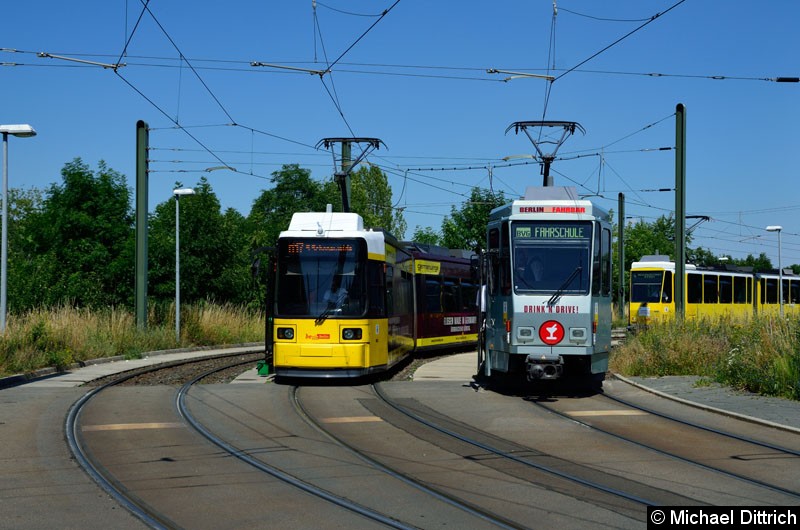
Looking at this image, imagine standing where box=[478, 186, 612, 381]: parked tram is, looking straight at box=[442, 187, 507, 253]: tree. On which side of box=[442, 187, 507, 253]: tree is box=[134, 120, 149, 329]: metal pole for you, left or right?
left

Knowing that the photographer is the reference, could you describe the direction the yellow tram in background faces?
facing the viewer and to the left of the viewer

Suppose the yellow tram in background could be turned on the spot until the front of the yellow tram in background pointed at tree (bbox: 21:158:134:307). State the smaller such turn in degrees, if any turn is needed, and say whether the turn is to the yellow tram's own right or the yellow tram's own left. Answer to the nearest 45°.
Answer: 0° — it already faces it

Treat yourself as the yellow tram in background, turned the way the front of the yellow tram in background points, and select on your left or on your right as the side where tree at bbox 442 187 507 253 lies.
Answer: on your right

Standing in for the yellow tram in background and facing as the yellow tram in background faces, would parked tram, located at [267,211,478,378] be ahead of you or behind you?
ahead

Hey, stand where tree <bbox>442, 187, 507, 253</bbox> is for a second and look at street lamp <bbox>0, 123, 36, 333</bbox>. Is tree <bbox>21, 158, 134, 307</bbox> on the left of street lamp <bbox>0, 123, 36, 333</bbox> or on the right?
right

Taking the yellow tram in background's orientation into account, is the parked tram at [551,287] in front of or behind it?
in front

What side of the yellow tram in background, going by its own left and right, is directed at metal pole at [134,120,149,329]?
front

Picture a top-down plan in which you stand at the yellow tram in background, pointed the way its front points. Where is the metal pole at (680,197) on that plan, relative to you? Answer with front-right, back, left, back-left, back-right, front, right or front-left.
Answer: front-left

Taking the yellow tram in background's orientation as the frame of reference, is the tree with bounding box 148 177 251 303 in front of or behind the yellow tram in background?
in front
